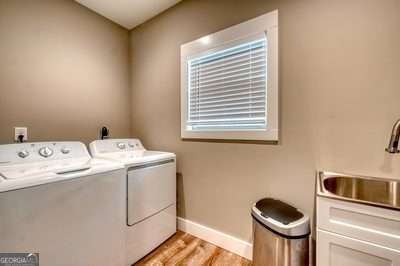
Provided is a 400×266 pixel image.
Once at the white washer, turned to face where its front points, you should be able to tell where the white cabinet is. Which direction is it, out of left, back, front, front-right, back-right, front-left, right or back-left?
front

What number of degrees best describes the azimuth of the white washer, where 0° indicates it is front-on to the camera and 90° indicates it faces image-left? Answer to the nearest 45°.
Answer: approximately 315°

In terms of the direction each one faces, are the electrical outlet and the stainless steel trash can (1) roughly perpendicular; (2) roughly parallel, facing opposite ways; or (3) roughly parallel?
roughly perpendicular

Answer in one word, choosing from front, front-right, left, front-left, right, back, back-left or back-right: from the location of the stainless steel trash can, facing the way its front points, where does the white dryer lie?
front-right

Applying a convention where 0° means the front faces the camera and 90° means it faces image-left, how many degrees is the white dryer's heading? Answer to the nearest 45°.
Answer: approximately 315°

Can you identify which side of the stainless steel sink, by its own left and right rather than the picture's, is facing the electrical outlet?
right

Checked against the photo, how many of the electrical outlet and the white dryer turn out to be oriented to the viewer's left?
0

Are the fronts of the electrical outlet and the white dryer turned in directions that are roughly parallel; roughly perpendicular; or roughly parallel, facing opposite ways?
roughly parallel

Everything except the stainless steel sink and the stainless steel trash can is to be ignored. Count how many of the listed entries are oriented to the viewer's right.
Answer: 0

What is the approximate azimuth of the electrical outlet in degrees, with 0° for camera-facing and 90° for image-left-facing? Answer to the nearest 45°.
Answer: approximately 0°

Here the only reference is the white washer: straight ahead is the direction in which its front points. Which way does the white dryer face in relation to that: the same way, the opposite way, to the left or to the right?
the same way

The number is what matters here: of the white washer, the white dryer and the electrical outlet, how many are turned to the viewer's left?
0

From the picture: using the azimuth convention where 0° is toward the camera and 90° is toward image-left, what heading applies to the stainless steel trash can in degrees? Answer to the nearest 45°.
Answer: approximately 45°

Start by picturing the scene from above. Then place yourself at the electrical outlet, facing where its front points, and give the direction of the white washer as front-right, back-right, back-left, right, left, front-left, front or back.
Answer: front
